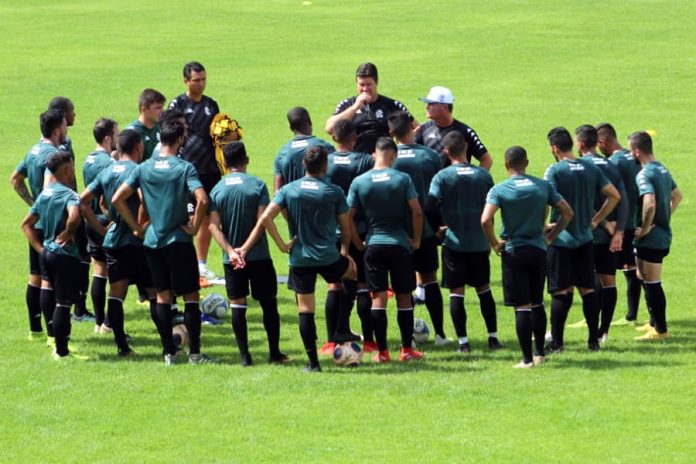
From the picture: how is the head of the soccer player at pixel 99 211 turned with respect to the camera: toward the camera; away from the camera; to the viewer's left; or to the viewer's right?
to the viewer's right

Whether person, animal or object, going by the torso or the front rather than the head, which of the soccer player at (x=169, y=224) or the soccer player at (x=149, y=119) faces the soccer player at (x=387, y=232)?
the soccer player at (x=149, y=119)

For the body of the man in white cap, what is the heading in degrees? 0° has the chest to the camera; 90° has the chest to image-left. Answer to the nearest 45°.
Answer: approximately 45°

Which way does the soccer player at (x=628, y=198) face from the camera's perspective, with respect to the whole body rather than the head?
to the viewer's left

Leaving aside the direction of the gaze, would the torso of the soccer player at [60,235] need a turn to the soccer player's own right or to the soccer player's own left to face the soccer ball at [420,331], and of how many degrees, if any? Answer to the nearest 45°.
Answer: approximately 45° to the soccer player's own right

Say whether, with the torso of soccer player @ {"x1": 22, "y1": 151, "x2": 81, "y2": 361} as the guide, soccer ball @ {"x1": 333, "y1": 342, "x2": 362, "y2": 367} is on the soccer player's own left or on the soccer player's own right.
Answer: on the soccer player's own right

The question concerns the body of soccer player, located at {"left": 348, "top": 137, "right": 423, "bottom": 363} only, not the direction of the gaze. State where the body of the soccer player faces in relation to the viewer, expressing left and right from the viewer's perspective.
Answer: facing away from the viewer

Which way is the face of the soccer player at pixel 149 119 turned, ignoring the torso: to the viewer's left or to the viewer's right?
to the viewer's right

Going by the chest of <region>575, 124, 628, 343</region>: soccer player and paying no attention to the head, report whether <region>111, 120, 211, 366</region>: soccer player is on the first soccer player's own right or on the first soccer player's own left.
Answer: on the first soccer player's own left

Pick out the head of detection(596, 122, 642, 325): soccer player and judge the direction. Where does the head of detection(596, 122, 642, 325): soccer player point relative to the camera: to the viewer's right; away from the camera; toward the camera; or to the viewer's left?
to the viewer's left

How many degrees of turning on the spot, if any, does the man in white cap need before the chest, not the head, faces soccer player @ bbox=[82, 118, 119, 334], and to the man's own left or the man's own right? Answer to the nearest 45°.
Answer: approximately 45° to the man's own right

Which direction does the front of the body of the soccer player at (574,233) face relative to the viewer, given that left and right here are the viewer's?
facing away from the viewer and to the left of the viewer

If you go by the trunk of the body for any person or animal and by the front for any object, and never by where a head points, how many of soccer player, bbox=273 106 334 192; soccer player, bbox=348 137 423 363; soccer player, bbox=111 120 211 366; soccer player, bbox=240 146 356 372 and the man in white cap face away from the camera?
4

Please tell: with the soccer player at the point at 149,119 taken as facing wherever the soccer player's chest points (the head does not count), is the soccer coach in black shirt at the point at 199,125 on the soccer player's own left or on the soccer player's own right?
on the soccer player's own left
